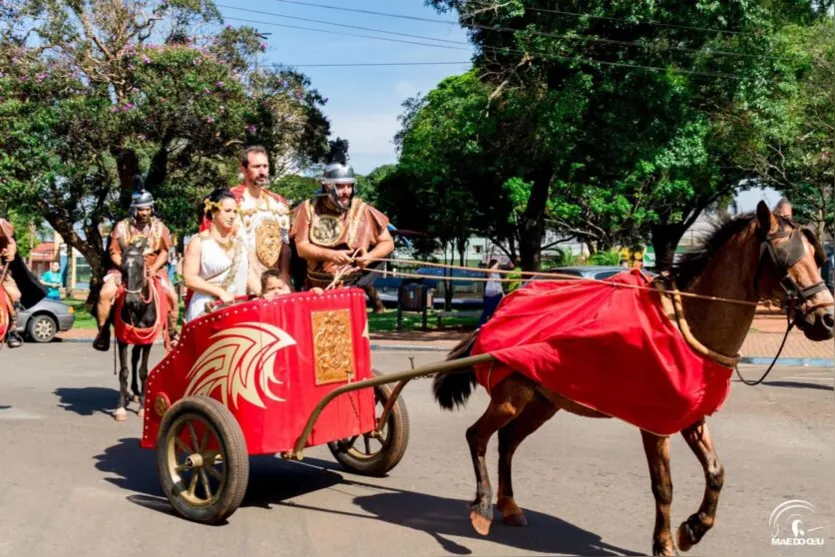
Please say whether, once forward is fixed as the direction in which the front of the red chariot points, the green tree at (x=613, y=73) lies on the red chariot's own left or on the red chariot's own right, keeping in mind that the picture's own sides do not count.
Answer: on the red chariot's own left

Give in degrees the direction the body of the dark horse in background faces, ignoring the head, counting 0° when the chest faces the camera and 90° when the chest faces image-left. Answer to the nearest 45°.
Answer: approximately 0°

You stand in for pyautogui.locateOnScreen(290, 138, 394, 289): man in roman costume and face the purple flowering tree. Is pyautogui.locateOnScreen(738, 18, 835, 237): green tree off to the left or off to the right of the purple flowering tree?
right

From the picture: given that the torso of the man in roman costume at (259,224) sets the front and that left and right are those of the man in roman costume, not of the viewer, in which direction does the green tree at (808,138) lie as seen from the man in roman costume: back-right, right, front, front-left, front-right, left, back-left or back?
left

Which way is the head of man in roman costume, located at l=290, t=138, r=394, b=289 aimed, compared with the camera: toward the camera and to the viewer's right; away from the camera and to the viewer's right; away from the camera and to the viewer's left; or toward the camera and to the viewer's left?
toward the camera and to the viewer's right

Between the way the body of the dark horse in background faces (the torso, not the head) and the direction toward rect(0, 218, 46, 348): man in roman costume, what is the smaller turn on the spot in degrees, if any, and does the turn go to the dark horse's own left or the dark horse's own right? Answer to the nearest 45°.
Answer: approximately 90° to the dark horse's own right

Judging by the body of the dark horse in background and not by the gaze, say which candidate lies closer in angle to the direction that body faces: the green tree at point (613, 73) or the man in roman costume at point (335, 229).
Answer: the man in roman costume

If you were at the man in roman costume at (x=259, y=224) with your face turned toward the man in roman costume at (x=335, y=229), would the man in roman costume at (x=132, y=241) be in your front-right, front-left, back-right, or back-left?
back-left

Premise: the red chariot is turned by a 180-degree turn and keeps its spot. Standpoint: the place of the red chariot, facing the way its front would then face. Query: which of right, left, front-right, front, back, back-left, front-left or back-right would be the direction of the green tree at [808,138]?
right

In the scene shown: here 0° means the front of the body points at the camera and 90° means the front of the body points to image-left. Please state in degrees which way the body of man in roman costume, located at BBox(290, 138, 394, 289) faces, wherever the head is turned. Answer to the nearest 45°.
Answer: approximately 315°

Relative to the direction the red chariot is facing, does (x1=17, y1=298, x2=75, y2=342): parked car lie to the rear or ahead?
to the rear
